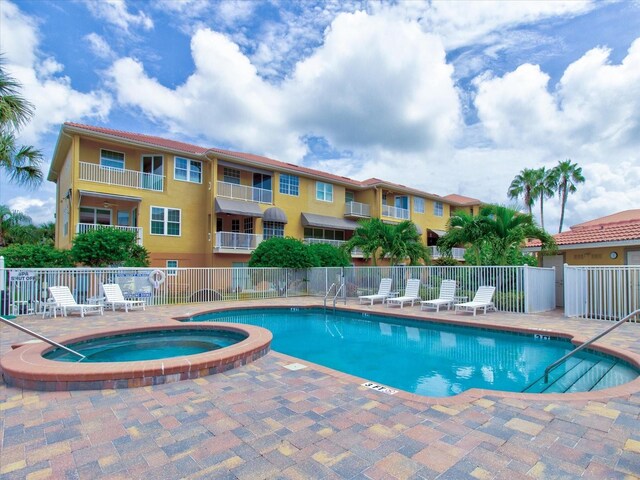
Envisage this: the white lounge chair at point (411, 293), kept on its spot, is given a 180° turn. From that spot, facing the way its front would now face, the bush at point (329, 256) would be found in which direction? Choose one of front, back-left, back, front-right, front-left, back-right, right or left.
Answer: left

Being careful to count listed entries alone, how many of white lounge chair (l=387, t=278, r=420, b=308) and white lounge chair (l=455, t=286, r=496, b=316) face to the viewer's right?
0

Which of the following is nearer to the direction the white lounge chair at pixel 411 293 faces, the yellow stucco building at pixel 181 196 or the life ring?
the life ring

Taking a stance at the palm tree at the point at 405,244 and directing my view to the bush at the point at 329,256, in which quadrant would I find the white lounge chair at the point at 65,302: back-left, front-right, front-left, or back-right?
front-left

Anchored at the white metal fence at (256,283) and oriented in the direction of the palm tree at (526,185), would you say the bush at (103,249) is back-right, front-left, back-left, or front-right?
back-left

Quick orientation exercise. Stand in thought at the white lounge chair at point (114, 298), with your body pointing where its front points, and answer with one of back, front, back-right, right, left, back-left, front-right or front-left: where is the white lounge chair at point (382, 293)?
front-left

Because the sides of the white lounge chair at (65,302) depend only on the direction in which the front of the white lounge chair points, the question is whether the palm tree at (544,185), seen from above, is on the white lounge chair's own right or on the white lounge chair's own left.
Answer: on the white lounge chair's own left

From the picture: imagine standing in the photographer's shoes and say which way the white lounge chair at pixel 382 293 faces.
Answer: facing the viewer and to the left of the viewer

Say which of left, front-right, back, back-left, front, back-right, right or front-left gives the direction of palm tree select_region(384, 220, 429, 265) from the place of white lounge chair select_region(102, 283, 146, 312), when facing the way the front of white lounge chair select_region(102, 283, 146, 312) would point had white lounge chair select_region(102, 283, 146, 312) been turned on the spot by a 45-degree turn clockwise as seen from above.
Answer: left

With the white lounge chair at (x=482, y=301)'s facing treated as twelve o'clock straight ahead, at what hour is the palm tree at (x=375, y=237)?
The palm tree is roughly at 3 o'clock from the white lounge chair.

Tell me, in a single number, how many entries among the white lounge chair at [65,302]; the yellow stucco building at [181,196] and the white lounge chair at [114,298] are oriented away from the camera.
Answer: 0
